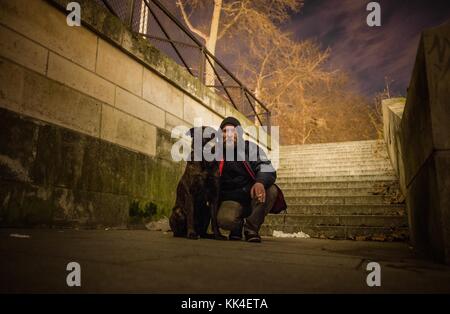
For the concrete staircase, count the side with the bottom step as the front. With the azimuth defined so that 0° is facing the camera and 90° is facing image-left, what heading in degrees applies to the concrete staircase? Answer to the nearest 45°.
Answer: approximately 0°

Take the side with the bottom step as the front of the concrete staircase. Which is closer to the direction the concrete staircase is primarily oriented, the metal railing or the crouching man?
the crouching man

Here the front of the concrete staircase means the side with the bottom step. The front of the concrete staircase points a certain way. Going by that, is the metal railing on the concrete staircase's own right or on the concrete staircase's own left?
on the concrete staircase's own right

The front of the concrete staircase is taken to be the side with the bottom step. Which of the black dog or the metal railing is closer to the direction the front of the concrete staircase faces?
the black dog
